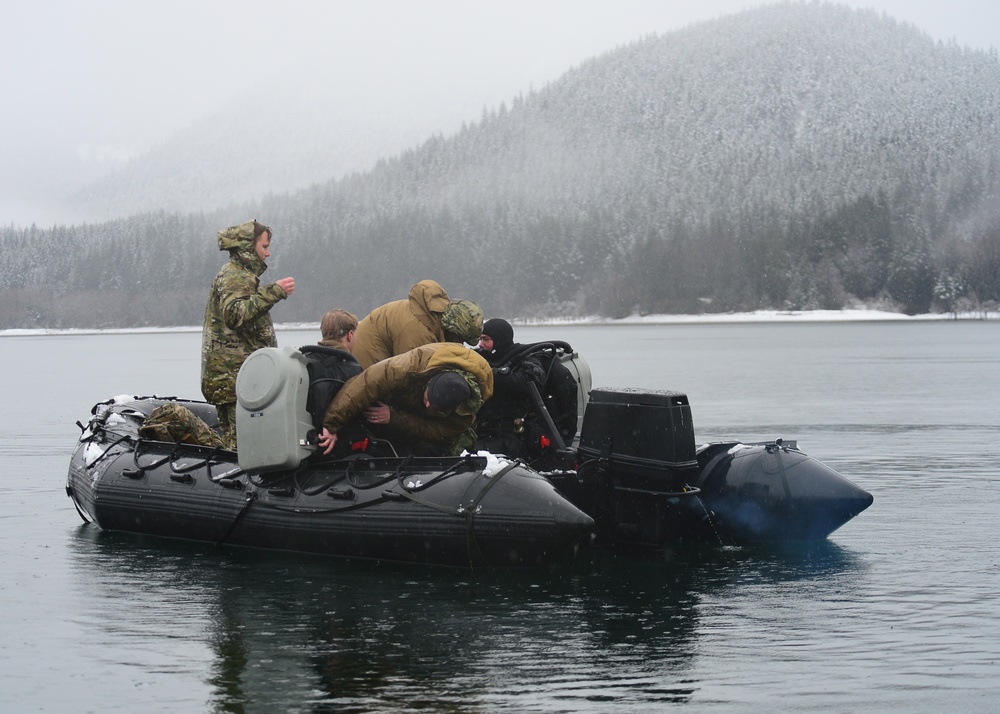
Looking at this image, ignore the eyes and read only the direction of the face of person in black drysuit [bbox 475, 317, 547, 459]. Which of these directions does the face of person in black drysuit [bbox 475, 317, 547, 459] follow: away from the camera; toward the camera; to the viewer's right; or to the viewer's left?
to the viewer's left

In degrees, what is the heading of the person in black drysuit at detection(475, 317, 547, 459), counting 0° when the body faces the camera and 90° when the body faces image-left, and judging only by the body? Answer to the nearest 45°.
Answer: approximately 90°

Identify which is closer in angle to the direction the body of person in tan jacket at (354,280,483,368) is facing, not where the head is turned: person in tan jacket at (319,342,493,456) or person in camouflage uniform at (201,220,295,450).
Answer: the person in tan jacket

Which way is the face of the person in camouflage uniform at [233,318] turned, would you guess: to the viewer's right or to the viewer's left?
to the viewer's right

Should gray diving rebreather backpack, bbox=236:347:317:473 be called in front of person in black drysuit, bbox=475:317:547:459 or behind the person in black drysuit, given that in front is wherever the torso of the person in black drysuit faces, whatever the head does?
in front

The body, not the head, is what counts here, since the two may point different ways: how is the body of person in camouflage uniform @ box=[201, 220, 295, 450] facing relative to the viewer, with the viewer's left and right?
facing to the right of the viewer

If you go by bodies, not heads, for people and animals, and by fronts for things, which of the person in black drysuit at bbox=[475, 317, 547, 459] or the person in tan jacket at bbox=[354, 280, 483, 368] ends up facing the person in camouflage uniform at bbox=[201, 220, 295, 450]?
the person in black drysuit
